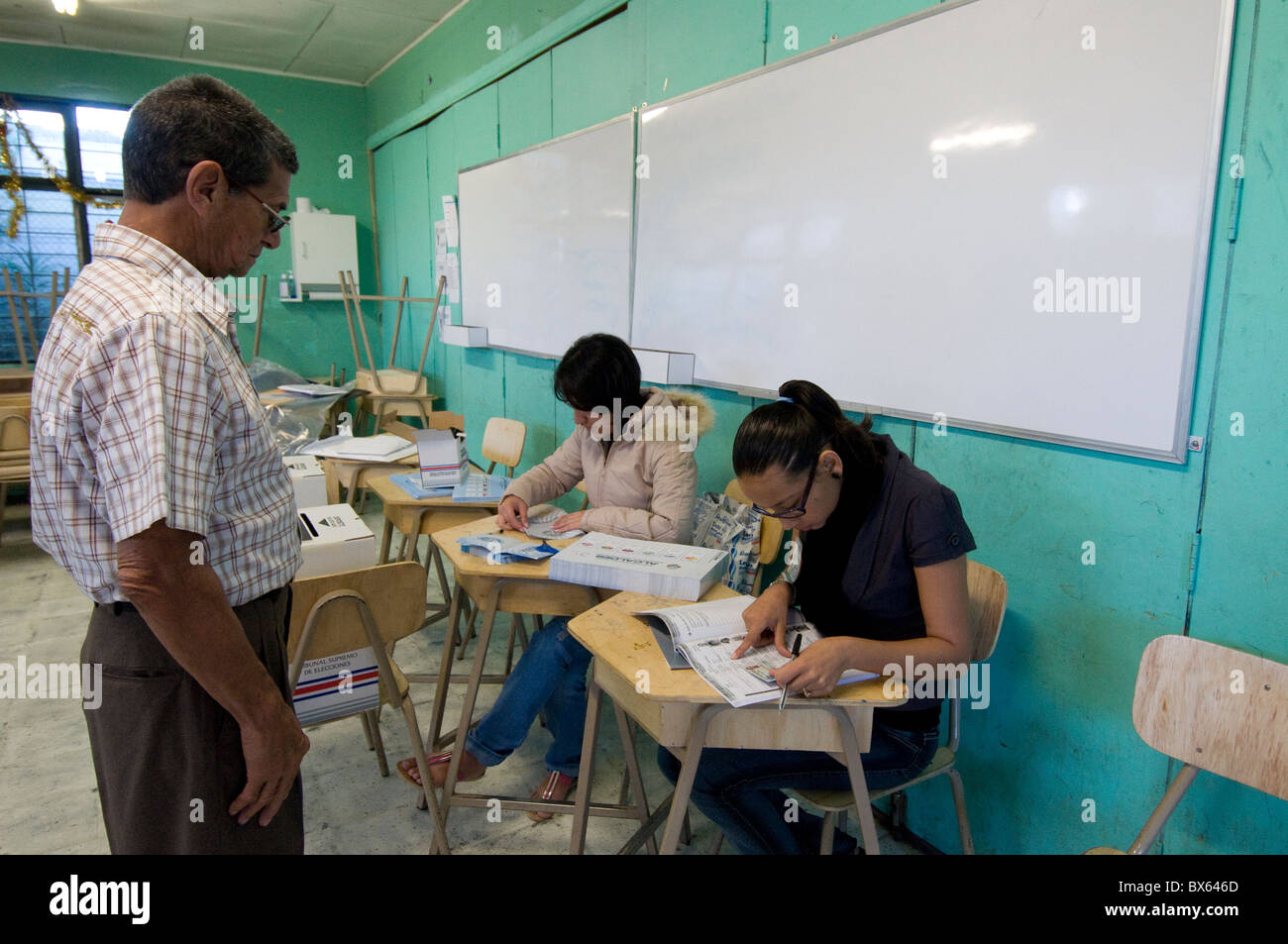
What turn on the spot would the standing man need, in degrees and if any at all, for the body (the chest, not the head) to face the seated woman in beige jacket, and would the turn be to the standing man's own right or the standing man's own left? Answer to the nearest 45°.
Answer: approximately 45° to the standing man's own left

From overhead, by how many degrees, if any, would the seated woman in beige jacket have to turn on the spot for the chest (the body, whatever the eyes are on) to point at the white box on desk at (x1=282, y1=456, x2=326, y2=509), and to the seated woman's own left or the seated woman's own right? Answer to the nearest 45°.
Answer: approximately 90° to the seated woman's own right

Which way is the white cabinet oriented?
toward the camera

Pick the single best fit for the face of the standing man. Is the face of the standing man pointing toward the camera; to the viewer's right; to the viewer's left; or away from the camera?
to the viewer's right

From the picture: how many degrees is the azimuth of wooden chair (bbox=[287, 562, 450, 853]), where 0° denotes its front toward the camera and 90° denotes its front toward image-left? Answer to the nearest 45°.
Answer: approximately 135°

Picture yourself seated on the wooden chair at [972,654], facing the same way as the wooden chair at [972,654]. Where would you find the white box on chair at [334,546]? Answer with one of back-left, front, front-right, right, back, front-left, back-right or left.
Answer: front-right

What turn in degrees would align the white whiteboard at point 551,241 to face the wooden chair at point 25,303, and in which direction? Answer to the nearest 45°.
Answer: approximately 90° to its right

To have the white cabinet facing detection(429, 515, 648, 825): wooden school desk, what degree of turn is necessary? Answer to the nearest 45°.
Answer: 0° — it already faces it

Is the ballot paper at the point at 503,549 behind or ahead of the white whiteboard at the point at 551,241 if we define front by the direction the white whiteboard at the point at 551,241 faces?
ahead

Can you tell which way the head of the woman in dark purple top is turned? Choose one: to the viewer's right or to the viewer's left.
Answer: to the viewer's left

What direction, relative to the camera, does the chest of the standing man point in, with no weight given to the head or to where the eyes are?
to the viewer's right

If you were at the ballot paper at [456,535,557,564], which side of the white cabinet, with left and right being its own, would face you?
front

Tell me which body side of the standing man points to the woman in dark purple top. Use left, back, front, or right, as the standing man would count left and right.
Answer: front

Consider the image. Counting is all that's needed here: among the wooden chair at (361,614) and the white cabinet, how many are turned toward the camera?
1
